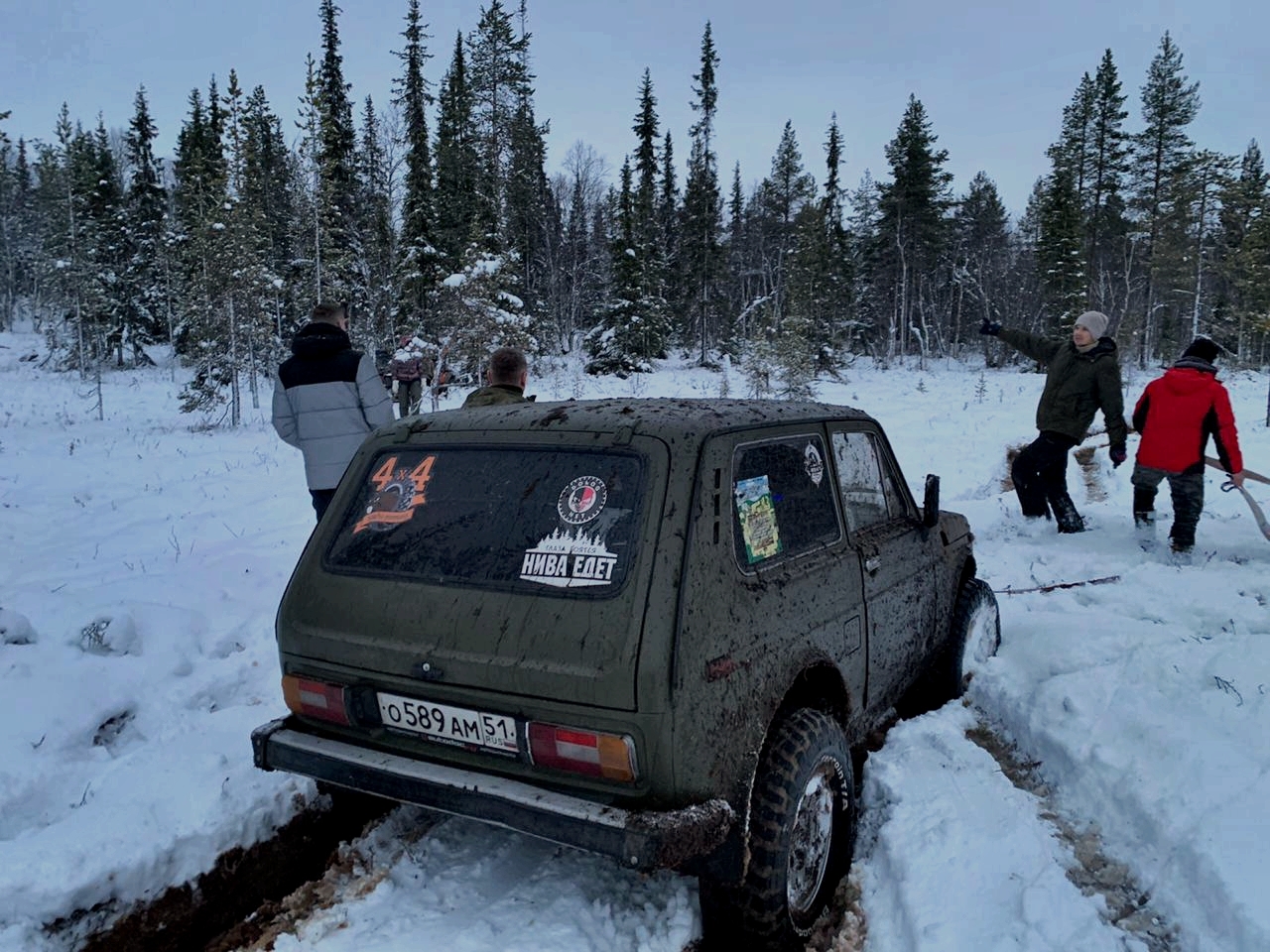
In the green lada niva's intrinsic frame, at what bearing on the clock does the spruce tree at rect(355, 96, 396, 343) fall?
The spruce tree is roughly at 10 o'clock from the green lada niva.

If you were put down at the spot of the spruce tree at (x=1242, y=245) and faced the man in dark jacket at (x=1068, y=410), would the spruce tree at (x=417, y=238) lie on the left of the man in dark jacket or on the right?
right

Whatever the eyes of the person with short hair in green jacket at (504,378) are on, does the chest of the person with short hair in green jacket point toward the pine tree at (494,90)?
yes

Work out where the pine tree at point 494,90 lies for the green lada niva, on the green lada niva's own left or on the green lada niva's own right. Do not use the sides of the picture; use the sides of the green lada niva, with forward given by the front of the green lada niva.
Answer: on the green lada niva's own left

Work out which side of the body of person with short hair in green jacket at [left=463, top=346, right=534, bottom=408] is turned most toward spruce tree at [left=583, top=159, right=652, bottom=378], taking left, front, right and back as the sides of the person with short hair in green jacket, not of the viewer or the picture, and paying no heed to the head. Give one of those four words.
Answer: front

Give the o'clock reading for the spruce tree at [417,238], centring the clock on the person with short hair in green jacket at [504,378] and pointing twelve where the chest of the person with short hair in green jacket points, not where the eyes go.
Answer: The spruce tree is roughly at 12 o'clock from the person with short hair in green jacket.

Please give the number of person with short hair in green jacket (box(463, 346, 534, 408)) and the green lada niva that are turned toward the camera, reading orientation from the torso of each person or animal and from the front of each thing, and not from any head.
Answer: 0

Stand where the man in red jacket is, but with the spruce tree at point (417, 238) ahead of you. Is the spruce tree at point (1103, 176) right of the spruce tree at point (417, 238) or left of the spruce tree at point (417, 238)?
right

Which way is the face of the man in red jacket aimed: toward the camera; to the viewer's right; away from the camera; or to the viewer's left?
away from the camera

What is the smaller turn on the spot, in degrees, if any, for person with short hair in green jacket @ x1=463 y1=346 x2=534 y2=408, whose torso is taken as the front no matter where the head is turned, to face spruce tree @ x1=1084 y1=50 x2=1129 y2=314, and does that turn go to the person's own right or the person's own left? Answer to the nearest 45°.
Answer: approximately 45° to the person's own right

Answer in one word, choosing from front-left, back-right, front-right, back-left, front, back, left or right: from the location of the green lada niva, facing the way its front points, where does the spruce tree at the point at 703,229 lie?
front-left

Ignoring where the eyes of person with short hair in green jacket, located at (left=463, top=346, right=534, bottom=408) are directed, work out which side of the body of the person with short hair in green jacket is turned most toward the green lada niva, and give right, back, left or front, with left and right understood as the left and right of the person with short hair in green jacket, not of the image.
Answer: back

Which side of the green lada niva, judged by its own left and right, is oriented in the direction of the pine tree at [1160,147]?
front

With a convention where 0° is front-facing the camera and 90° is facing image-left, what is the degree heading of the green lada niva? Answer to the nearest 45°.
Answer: approximately 225°

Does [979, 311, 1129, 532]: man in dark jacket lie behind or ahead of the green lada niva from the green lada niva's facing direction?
ahead

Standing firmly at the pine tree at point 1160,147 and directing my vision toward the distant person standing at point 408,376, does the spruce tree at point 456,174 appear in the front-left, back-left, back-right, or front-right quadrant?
front-right

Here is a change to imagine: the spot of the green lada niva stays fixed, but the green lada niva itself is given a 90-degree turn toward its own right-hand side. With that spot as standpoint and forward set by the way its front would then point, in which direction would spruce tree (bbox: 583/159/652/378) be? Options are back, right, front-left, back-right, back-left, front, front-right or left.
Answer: back-left

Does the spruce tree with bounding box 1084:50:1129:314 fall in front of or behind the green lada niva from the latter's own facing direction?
in front

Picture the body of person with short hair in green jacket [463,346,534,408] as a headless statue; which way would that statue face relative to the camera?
away from the camera

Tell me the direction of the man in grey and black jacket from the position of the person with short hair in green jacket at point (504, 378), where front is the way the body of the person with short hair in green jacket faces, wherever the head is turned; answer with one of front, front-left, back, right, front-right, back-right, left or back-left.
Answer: left
